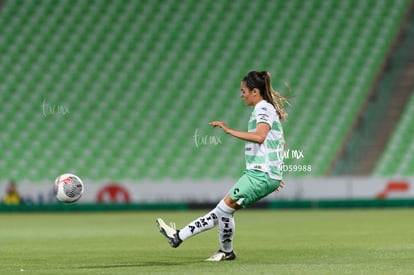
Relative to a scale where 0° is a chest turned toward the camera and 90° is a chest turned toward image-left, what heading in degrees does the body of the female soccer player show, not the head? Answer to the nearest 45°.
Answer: approximately 90°

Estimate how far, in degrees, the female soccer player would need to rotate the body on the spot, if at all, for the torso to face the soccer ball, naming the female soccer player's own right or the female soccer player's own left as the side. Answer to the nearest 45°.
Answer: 0° — they already face it
